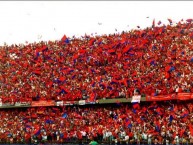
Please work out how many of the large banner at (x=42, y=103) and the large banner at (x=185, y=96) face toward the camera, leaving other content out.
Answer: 2

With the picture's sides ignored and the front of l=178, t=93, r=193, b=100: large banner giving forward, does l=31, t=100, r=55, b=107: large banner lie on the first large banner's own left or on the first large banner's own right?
on the first large banner's own right

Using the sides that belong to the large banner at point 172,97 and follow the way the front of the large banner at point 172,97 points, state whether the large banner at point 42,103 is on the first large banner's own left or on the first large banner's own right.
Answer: on the first large banner's own right

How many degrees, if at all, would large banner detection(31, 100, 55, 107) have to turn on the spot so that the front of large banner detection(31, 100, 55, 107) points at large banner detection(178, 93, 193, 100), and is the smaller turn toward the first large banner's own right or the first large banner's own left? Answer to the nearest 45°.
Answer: approximately 45° to the first large banner's own left

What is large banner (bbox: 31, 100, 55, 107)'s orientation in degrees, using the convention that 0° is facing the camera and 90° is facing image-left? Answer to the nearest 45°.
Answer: approximately 0°

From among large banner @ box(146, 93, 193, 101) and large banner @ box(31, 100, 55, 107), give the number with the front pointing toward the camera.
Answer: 2

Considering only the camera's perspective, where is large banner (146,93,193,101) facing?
facing the viewer
